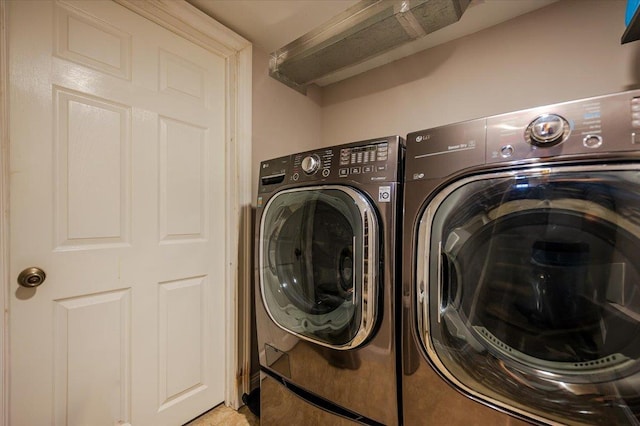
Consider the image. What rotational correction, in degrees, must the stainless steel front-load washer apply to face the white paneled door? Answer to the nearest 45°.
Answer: approximately 45° to its right

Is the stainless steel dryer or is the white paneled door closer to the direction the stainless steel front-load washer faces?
the white paneled door

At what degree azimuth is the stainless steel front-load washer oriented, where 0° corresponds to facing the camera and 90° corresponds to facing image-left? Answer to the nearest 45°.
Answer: approximately 45°

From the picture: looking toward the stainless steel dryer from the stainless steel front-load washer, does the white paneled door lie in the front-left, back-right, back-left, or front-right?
back-right

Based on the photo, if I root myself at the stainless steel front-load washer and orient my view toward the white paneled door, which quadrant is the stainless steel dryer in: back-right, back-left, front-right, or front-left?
back-left

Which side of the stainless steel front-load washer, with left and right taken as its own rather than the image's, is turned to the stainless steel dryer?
left
